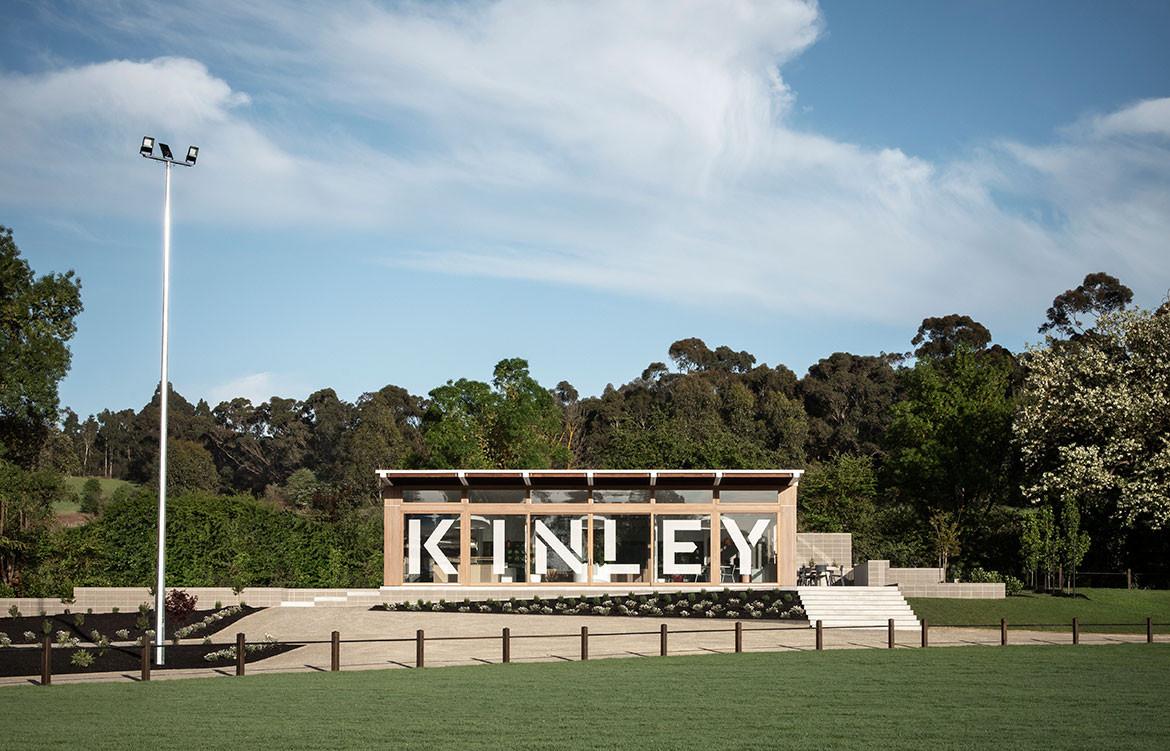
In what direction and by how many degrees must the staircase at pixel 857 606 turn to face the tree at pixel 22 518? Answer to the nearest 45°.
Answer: approximately 90° to its right

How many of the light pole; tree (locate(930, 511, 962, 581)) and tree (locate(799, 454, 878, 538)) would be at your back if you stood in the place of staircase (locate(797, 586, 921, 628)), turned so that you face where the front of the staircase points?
2

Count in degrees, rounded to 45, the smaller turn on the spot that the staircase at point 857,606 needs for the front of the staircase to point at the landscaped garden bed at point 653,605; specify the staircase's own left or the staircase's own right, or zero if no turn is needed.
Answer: approximately 90° to the staircase's own right

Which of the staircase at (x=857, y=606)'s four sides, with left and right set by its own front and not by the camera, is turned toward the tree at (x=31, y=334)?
right

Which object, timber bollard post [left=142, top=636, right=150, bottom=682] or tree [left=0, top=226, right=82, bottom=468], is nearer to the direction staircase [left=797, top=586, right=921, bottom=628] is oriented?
the timber bollard post

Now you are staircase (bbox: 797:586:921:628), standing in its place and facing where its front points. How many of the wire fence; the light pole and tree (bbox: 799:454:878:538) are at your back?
1

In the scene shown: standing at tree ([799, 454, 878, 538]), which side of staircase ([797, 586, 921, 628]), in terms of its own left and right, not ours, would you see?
back

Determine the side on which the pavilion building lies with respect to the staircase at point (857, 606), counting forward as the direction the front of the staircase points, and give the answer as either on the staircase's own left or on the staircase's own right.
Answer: on the staircase's own right

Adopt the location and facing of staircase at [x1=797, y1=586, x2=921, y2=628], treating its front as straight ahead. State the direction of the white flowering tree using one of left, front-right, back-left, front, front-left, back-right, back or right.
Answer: back-left

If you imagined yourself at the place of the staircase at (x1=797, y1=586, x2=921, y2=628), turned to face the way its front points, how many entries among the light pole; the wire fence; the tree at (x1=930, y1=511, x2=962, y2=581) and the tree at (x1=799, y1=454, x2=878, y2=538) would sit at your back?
2

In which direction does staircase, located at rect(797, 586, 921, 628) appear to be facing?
toward the camera

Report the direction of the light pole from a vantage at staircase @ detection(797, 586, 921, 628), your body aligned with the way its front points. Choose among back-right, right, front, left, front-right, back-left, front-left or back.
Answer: front-right
